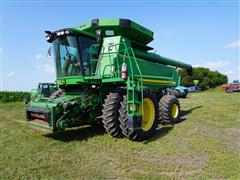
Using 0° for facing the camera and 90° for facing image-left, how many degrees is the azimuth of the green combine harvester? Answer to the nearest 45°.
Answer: approximately 45°
